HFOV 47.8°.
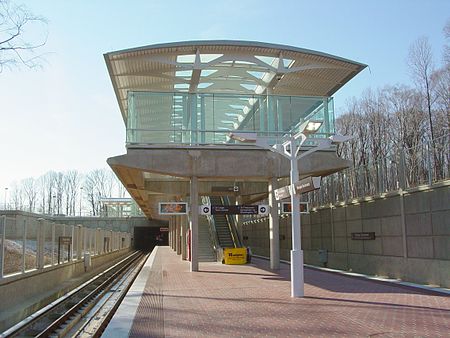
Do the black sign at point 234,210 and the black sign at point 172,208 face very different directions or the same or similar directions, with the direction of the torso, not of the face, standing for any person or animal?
same or similar directions

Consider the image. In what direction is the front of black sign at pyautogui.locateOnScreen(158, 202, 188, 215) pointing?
toward the camera

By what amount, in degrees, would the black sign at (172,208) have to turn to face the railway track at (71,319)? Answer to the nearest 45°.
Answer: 0° — it already faces it

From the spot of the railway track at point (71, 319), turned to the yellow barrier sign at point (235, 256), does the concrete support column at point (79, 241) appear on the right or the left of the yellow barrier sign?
left

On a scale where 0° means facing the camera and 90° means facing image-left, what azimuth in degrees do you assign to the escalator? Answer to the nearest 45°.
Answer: approximately 0°

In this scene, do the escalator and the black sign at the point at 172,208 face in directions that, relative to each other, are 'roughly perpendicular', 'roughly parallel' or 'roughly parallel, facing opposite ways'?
roughly parallel

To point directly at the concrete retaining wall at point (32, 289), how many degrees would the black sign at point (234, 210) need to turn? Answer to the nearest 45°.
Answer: approximately 45° to its right

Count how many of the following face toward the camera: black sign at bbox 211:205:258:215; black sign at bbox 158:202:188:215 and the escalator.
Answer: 3

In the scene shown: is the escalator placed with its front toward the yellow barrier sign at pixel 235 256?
yes

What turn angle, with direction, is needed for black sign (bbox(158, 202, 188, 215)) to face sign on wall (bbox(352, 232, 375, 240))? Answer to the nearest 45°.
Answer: approximately 90° to its left

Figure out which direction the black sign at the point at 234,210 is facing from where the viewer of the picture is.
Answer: facing the viewer

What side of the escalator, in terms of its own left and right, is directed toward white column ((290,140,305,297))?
front
